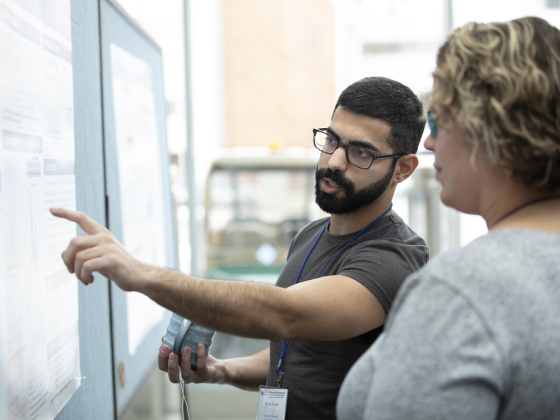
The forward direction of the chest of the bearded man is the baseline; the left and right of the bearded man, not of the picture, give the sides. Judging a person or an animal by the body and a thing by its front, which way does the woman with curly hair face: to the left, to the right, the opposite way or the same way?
to the right

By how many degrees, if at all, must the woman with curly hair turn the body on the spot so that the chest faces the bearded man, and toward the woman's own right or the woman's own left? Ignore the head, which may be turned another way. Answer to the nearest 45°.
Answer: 0° — they already face them

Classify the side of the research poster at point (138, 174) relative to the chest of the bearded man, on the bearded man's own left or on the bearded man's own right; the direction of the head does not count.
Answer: on the bearded man's own right

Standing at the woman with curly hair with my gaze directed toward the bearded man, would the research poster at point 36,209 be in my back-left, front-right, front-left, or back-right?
front-left

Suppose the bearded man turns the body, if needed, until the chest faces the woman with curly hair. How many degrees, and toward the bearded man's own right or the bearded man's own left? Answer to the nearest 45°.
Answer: approximately 45° to the bearded man's own left

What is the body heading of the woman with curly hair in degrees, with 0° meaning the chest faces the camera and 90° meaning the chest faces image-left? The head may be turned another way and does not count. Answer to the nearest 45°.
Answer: approximately 135°

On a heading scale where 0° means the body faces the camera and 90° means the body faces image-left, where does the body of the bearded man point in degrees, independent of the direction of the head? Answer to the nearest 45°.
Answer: approximately 45°

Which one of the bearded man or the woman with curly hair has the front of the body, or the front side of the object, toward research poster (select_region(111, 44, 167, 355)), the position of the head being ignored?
the woman with curly hair

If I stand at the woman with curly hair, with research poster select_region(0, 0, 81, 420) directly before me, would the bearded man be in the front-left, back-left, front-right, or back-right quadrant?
front-right

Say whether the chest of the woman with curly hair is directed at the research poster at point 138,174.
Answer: yes

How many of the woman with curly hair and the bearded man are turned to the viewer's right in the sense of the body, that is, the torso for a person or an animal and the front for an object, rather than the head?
0

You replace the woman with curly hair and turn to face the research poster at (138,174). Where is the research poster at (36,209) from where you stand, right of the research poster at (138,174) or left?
left
